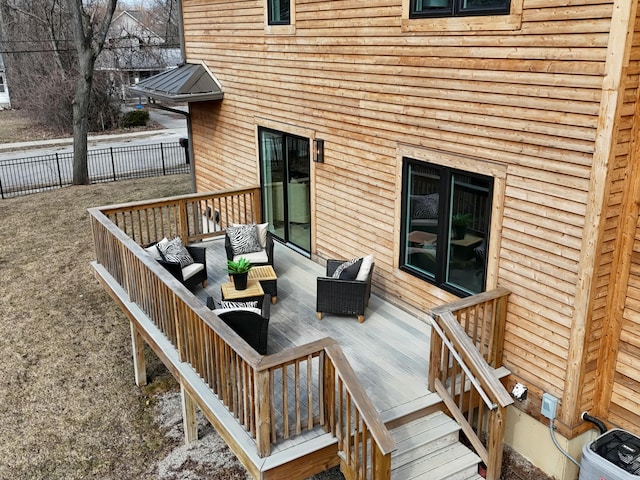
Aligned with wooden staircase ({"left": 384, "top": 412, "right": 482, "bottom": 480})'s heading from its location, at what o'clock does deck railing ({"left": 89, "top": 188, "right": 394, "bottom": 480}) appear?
The deck railing is roughly at 4 o'clock from the wooden staircase.

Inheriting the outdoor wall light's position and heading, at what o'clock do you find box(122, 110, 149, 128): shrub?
The shrub is roughly at 4 o'clock from the outdoor wall light.

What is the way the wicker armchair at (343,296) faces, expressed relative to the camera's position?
facing to the left of the viewer

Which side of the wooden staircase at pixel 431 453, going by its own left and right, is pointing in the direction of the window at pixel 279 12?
back

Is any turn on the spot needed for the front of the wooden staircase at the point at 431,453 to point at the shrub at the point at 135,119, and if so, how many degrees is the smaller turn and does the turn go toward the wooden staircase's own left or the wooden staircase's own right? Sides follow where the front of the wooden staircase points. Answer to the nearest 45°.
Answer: approximately 180°

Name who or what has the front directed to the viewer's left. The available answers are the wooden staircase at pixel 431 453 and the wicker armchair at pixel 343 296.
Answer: the wicker armchair

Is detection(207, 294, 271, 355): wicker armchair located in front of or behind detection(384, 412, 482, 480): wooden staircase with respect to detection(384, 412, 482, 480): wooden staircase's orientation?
behind

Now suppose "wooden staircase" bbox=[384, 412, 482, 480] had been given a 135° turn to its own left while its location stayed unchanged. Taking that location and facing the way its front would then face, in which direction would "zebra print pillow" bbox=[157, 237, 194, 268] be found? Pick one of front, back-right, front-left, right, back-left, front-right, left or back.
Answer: front-left

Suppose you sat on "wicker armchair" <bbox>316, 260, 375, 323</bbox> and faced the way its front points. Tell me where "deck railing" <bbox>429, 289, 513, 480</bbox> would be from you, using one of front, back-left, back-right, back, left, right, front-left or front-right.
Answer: back-left

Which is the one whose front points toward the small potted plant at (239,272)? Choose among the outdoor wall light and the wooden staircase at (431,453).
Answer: the outdoor wall light

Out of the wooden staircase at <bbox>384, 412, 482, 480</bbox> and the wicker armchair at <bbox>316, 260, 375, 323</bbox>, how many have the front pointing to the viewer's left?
1

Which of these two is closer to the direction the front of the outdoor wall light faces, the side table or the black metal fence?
the side table

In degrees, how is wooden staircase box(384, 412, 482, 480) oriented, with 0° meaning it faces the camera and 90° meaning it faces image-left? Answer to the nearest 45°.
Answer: approximately 315°

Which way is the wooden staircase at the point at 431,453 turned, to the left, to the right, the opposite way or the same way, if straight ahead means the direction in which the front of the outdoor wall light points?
to the left

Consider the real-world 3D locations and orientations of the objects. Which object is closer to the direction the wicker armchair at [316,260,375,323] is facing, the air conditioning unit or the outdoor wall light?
the outdoor wall light

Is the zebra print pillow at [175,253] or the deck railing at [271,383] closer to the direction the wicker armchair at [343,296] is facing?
the zebra print pillow
